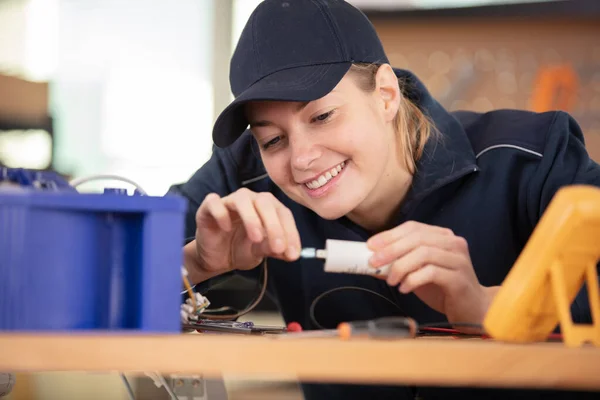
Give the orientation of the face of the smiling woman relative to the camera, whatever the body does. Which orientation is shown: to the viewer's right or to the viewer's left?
to the viewer's left

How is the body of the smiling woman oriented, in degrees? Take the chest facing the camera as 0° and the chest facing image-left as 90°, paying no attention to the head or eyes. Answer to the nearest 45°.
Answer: approximately 45°
